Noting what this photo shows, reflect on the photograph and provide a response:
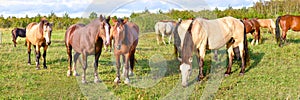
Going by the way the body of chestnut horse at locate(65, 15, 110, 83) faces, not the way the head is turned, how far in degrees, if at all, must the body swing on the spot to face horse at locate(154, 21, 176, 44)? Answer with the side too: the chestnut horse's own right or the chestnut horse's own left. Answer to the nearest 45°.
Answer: approximately 135° to the chestnut horse's own left

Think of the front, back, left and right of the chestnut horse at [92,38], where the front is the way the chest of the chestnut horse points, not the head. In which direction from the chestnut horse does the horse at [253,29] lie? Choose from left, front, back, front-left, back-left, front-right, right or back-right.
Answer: left

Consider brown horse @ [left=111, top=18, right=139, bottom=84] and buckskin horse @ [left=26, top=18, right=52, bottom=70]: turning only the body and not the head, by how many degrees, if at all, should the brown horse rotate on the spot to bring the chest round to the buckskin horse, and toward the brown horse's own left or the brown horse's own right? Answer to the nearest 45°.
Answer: approximately 90° to the brown horse's own right

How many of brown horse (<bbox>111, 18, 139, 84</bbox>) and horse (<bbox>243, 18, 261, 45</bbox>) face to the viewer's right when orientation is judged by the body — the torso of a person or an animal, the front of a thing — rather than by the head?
0

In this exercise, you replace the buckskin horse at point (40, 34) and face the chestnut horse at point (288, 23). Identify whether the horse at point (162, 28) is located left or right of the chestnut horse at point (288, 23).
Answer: left

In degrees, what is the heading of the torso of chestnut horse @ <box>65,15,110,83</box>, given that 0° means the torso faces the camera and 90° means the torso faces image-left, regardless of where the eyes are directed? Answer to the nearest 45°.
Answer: approximately 315°
